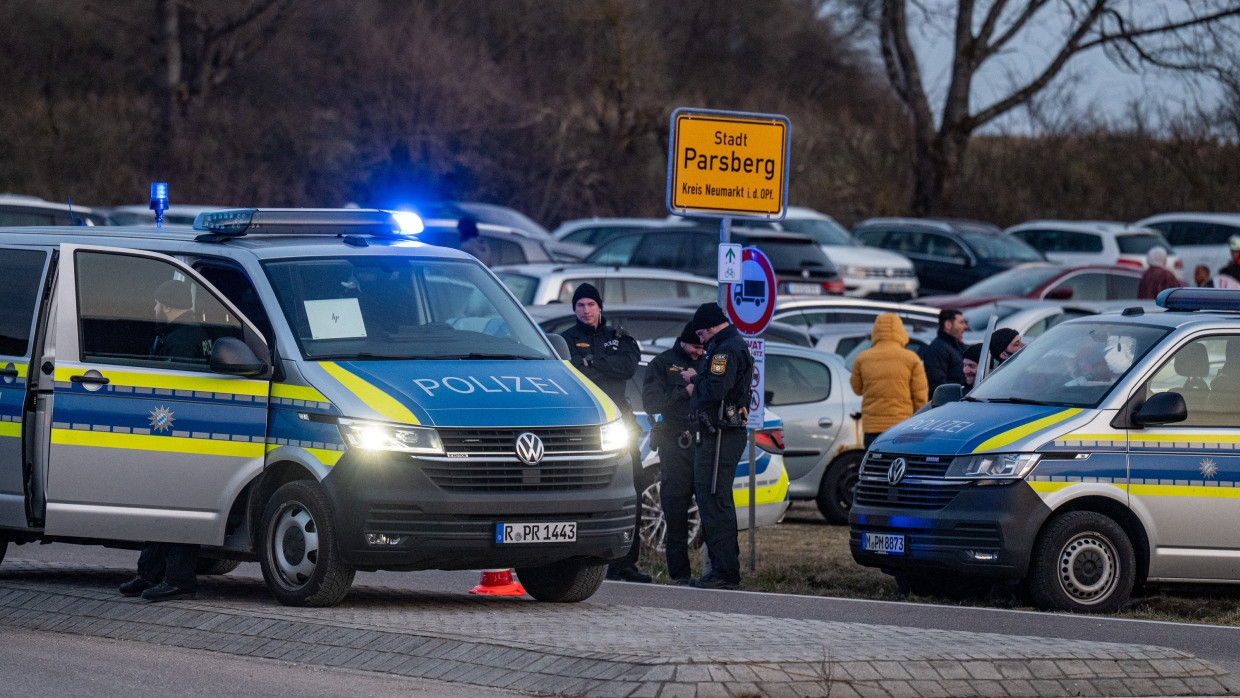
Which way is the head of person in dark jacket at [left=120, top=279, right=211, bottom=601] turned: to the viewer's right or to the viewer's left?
to the viewer's left

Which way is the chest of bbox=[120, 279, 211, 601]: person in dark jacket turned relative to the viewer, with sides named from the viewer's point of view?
facing to the left of the viewer

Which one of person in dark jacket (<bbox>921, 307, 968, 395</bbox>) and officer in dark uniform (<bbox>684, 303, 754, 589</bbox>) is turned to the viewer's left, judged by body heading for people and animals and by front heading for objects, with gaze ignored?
the officer in dark uniform

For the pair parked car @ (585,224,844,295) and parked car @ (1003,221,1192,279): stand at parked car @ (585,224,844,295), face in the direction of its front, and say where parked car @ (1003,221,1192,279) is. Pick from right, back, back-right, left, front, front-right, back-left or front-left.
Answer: right

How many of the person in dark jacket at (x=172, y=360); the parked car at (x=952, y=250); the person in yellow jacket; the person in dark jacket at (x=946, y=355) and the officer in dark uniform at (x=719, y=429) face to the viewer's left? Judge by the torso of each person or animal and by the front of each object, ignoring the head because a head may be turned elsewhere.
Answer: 2

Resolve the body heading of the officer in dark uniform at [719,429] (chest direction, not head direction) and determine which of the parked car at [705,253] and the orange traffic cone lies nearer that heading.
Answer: the orange traffic cone

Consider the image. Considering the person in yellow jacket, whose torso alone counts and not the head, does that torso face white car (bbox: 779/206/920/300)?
yes

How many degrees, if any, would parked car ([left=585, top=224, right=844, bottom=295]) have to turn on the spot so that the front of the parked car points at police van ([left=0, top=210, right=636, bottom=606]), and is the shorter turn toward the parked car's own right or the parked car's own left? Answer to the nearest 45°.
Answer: approximately 135° to the parked car's own left

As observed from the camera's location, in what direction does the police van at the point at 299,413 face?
facing the viewer and to the right of the viewer

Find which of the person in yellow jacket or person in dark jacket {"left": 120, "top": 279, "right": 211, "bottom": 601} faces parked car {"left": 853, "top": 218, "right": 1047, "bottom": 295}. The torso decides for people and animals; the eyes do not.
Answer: the person in yellow jacket

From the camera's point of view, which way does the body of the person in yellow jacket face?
away from the camera

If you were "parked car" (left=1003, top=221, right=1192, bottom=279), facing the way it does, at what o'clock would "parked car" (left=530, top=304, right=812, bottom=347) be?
"parked car" (left=530, top=304, right=812, bottom=347) is roughly at 8 o'clock from "parked car" (left=1003, top=221, right=1192, bottom=279).

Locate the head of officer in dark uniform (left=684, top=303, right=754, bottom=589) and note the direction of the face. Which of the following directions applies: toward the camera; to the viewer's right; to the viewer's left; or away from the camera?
to the viewer's left

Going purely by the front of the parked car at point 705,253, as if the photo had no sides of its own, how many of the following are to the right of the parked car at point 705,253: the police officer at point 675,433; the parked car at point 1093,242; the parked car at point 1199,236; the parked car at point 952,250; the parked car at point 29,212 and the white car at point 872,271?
4

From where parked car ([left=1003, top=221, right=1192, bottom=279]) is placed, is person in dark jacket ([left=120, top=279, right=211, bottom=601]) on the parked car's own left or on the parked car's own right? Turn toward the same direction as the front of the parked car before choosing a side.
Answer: on the parked car's own left

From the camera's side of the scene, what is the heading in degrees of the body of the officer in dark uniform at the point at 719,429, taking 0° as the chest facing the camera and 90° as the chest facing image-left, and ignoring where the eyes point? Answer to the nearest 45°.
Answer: approximately 90°

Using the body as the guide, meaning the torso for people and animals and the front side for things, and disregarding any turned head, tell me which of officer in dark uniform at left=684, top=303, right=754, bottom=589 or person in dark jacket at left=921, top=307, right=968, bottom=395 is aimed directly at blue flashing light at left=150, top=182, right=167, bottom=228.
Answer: the officer in dark uniform

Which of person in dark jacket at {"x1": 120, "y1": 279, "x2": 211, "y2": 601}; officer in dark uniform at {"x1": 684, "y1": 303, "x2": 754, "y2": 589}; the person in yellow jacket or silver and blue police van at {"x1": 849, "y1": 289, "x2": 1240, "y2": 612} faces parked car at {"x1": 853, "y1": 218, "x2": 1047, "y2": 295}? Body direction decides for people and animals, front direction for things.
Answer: the person in yellow jacket
